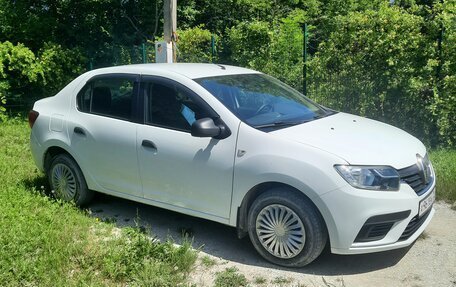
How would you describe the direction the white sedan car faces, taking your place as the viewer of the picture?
facing the viewer and to the right of the viewer

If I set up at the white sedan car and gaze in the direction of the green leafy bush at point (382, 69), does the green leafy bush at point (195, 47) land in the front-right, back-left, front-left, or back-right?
front-left

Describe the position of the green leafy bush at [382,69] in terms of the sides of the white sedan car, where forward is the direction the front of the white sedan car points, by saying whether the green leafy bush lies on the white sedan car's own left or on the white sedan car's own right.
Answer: on the white sedan car's own left

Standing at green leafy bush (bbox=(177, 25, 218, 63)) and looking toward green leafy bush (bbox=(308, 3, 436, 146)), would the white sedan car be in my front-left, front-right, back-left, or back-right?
front-right

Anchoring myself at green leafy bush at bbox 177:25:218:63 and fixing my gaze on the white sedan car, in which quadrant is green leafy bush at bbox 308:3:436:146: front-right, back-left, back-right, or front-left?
front-left

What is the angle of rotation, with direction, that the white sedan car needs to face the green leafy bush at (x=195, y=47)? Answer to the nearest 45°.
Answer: approximately 135° to its left
